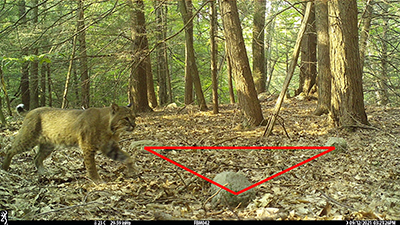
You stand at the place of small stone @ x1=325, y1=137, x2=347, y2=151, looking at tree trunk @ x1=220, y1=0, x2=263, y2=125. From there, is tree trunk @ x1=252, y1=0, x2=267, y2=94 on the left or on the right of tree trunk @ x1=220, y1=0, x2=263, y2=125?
right

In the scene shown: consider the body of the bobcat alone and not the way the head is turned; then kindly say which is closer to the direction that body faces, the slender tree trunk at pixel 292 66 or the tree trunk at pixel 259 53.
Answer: the slender tree trunk

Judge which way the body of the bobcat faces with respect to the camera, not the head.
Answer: to the viewer's right

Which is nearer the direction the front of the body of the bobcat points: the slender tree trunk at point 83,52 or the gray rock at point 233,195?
the gray rock

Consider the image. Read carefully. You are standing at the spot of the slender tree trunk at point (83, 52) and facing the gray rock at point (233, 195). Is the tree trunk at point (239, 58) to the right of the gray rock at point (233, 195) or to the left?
left

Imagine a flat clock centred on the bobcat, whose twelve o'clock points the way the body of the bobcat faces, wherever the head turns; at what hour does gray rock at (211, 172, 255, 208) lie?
The gray rock is roughly at 1 o'clock from the bobcat.

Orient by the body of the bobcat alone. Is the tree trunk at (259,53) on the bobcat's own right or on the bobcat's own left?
on the bobcat's own left

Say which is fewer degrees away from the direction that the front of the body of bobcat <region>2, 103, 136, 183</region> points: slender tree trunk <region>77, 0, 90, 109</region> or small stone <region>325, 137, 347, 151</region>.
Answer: the small stone

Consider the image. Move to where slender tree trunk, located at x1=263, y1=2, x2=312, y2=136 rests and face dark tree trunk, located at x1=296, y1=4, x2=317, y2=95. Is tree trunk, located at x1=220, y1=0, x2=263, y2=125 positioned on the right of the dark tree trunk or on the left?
left

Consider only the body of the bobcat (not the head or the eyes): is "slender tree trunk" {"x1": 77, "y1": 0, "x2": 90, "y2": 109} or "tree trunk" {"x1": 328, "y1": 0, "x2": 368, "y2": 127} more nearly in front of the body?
the tree trunk

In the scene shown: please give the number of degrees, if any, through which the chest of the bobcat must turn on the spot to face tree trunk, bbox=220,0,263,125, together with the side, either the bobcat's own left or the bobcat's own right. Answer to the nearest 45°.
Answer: approximately 45° to the bobcat's own left

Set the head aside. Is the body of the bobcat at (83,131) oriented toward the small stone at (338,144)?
yes

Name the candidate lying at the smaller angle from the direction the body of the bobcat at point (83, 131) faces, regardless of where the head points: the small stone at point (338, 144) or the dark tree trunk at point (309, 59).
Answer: the small stone

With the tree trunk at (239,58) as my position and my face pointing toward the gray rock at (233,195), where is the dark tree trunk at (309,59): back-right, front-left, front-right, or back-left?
back-left
